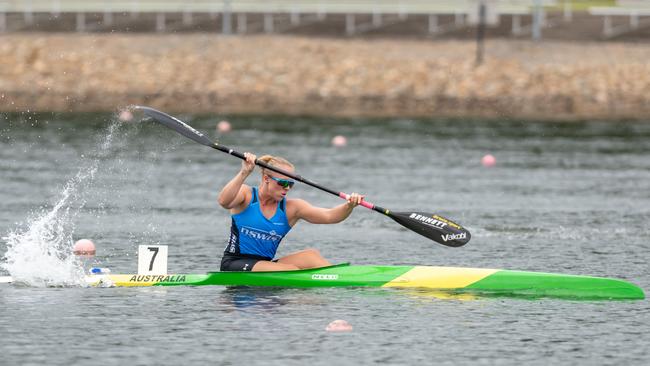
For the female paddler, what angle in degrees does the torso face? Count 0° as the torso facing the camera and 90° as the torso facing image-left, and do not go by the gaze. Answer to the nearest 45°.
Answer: approximately 315°

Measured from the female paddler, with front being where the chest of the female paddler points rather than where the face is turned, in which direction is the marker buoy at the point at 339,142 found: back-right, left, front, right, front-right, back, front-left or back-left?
back-left
